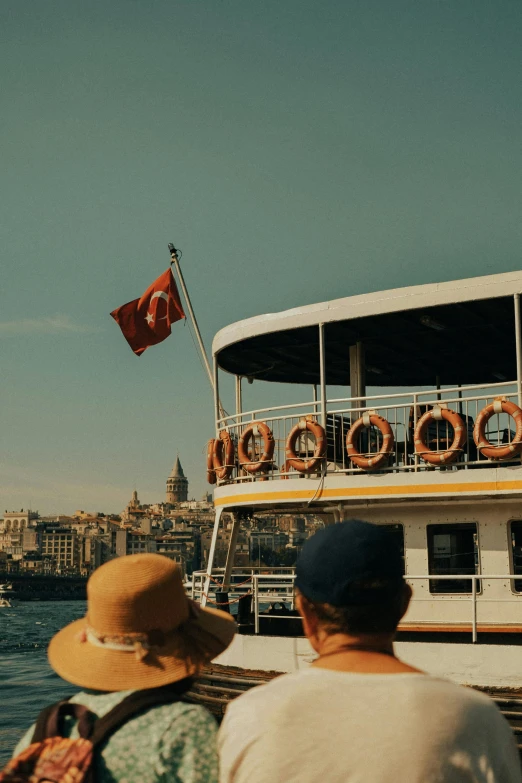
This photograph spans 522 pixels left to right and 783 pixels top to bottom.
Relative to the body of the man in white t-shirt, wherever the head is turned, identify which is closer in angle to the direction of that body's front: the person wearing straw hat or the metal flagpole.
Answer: the metal flagpole

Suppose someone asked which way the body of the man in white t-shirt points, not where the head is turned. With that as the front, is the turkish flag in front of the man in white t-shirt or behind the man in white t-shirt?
in front

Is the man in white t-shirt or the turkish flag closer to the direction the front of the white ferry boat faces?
the man in white t-shirt

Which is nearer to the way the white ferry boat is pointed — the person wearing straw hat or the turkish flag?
the person wearing straw hat

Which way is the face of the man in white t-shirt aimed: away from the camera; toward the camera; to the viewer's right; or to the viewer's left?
away from the camera

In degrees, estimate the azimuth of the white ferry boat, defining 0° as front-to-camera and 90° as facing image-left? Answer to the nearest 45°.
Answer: approximately 315°

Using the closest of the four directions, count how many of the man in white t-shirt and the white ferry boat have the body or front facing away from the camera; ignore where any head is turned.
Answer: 1

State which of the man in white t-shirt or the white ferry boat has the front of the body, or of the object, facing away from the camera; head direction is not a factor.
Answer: the man in white t-shirt

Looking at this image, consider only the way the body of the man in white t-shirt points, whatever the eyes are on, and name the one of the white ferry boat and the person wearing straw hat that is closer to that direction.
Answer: the white ferry boat

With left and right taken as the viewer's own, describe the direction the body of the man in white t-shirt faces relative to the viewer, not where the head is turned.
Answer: facing away from the viewer

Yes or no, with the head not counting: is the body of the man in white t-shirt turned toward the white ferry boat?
yes

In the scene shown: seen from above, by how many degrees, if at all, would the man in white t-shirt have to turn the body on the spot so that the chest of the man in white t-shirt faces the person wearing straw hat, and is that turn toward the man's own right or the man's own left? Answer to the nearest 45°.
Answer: approximately 45° to the man's own left
